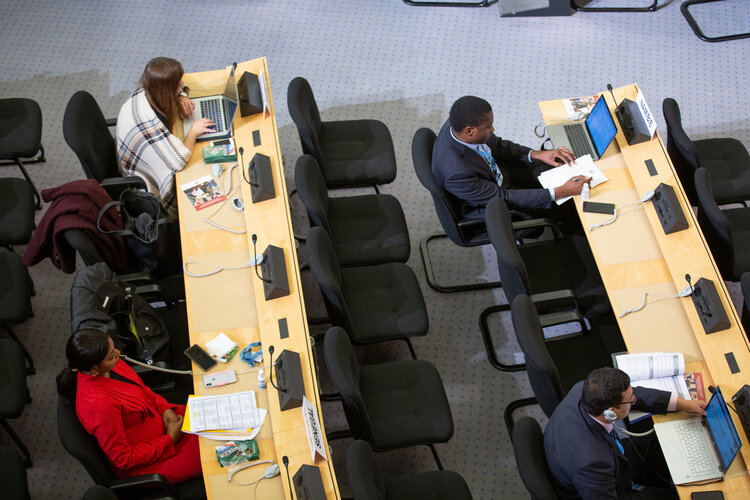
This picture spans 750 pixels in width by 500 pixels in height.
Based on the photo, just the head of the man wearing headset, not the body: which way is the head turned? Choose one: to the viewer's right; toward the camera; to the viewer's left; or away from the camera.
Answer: to the viewer's right

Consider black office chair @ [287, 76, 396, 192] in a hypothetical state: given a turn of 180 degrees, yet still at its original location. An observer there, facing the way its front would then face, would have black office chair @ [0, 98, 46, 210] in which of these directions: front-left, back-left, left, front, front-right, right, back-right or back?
front

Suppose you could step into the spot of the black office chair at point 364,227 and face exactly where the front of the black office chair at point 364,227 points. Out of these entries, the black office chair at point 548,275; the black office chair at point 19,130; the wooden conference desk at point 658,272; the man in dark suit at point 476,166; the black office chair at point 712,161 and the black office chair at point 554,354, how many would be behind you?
1

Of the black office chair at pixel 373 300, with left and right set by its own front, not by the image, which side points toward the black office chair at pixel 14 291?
back

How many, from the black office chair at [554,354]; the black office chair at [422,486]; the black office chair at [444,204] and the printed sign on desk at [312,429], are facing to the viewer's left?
0

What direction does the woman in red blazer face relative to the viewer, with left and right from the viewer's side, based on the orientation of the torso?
facing to the right of the viewer

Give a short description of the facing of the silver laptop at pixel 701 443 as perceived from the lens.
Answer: facing to the left of the viewer

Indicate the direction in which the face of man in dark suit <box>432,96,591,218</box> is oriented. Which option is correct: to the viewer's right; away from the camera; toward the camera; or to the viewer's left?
to the viewer's right

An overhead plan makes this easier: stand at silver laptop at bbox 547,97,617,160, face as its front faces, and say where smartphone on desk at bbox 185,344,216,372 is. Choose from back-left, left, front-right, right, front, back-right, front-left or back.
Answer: front-left

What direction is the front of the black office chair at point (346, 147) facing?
to the viewer's right

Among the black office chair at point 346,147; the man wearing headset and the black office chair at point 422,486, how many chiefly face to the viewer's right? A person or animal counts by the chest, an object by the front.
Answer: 3

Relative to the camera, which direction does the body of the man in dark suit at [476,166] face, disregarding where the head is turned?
to the viewer's right

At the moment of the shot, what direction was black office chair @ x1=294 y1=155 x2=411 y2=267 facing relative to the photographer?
facing to the right of the viewer

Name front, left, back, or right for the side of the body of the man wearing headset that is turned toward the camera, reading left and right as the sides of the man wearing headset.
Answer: right

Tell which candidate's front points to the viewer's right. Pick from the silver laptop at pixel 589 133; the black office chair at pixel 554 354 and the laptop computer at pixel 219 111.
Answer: the black office chair

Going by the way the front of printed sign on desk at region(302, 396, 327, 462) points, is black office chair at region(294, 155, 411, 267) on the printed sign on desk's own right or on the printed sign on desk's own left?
on the printed sign on desk's own left

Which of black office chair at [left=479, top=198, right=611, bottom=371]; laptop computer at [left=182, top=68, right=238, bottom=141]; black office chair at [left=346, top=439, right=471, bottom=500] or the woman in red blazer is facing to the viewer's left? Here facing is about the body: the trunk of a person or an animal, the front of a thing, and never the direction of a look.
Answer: the laptop computer

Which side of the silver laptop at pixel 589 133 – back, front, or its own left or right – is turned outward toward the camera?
left

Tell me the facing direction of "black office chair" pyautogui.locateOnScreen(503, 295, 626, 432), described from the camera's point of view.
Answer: facing to the right of the viewer
